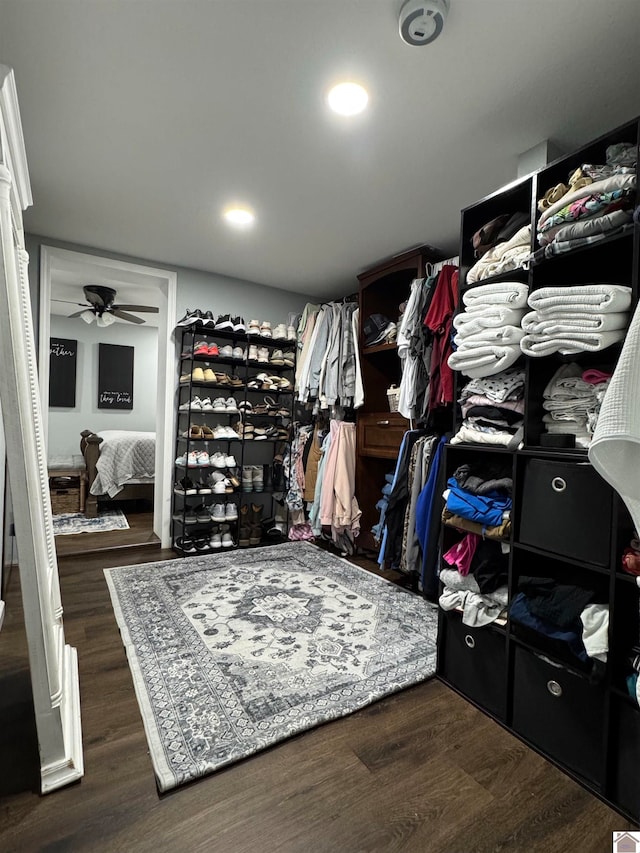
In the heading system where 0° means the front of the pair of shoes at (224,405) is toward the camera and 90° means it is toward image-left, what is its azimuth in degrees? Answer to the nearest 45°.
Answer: approximately 0°

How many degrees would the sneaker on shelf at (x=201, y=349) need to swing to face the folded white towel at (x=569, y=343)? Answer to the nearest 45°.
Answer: approximately 45° to its left

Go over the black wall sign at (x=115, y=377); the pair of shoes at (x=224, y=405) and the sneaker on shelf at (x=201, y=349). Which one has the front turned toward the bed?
the black wall sign

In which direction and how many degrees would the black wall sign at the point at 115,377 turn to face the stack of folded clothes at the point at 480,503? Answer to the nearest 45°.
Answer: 0° — it already faces it

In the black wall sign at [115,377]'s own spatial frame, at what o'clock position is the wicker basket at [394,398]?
The wicker basket is roughly at 11 o'clock from the black wall sign.

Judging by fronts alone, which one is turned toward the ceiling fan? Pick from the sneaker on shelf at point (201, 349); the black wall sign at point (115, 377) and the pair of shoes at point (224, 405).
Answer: the black wall sign
